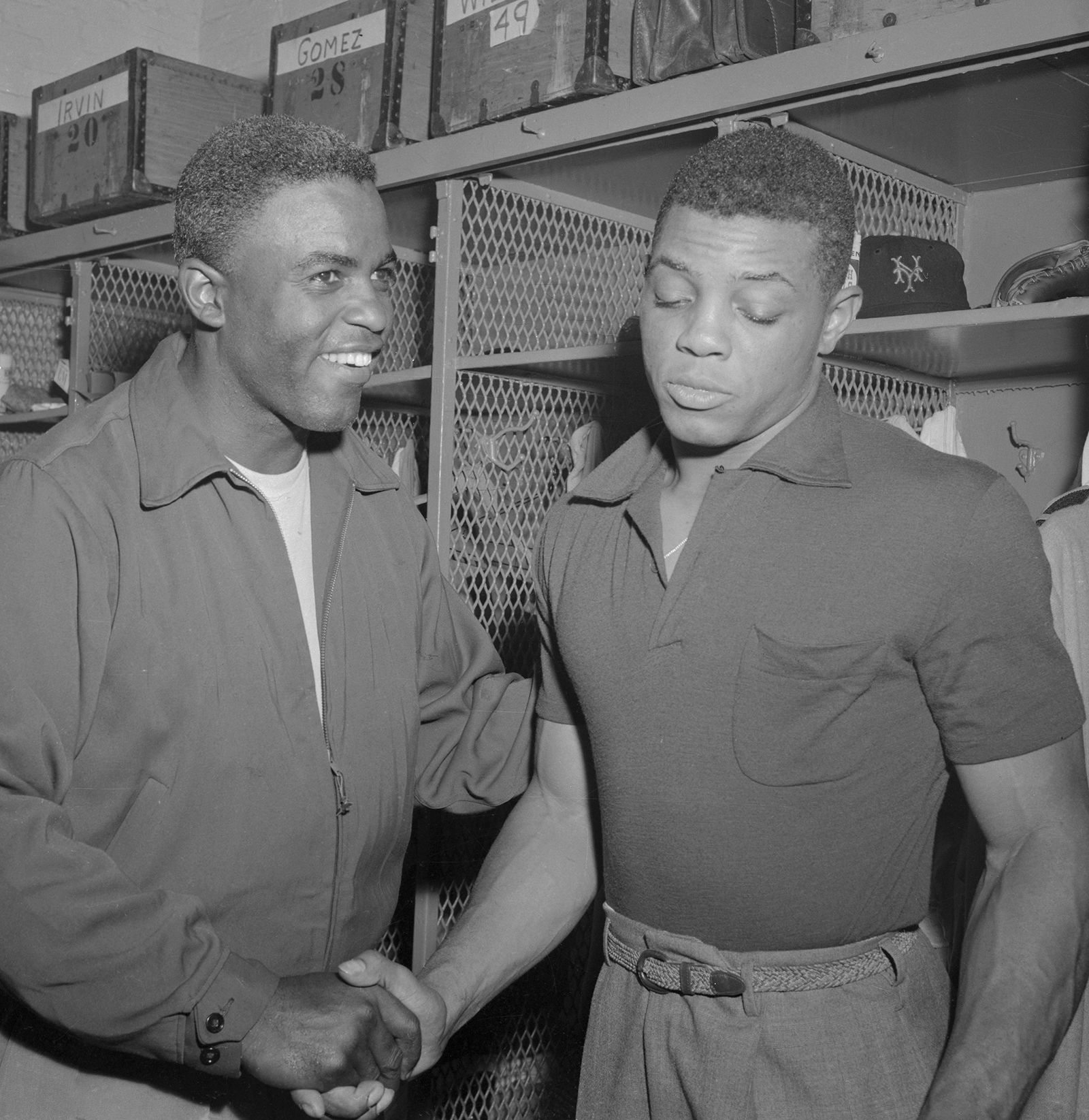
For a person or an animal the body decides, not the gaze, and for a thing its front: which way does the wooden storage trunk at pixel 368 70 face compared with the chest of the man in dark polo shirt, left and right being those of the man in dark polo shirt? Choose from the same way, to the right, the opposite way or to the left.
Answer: the same way

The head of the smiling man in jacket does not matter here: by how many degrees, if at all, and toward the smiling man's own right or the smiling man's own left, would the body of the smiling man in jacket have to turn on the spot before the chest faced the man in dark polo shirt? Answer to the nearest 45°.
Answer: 0° — they already face them

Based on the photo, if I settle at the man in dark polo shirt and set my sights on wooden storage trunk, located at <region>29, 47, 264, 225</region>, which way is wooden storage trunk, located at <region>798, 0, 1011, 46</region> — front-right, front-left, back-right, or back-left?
front-right

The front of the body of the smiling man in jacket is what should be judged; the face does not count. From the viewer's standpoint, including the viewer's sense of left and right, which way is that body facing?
facing the viewer and to the right of the viewer

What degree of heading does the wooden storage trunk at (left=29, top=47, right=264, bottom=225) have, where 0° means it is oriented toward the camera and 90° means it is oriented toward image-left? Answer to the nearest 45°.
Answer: approximately 45°

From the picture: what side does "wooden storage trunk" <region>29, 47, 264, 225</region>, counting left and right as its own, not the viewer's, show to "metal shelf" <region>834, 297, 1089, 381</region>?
left

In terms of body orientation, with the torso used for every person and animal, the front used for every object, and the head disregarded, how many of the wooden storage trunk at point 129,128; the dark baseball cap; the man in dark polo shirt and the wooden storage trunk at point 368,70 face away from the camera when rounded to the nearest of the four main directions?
0

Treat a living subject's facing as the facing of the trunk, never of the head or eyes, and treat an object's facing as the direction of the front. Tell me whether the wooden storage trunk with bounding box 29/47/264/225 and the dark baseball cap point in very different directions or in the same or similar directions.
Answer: same or similar directions

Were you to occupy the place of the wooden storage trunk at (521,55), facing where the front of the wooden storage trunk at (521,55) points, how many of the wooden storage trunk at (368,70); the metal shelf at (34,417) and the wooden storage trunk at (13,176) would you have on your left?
0

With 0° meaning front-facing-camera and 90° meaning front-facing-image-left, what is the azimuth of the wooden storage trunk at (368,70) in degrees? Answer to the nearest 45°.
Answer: approximately 45°

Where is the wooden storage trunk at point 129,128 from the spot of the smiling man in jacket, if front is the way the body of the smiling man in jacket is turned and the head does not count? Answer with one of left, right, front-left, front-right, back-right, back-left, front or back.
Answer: back-left

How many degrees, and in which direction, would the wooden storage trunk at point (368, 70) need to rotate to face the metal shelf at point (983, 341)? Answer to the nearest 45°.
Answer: approximately 90° to its left

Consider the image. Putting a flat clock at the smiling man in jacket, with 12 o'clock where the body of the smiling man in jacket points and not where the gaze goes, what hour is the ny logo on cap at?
The ny logo on cap is roughly at 10 o'clock from the smiling man in jacket.

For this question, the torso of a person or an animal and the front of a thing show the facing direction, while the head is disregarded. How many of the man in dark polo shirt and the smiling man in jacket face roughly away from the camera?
0

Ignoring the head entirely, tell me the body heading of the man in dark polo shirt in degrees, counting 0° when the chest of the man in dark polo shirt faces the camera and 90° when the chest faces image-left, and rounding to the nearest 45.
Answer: approximately 45°

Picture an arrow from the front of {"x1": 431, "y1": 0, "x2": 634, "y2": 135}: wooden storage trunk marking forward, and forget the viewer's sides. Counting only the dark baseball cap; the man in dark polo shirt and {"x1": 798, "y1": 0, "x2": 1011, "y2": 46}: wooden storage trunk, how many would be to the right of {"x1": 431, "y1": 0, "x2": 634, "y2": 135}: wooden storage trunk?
0

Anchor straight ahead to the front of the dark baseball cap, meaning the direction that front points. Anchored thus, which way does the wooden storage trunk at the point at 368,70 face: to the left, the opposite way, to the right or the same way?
the same way

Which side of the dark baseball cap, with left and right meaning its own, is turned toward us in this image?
front

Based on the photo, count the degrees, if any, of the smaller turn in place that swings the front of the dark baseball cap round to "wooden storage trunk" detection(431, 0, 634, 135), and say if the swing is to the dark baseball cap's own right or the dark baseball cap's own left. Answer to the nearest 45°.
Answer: approximately 90° to the dark baseball cap's own right
